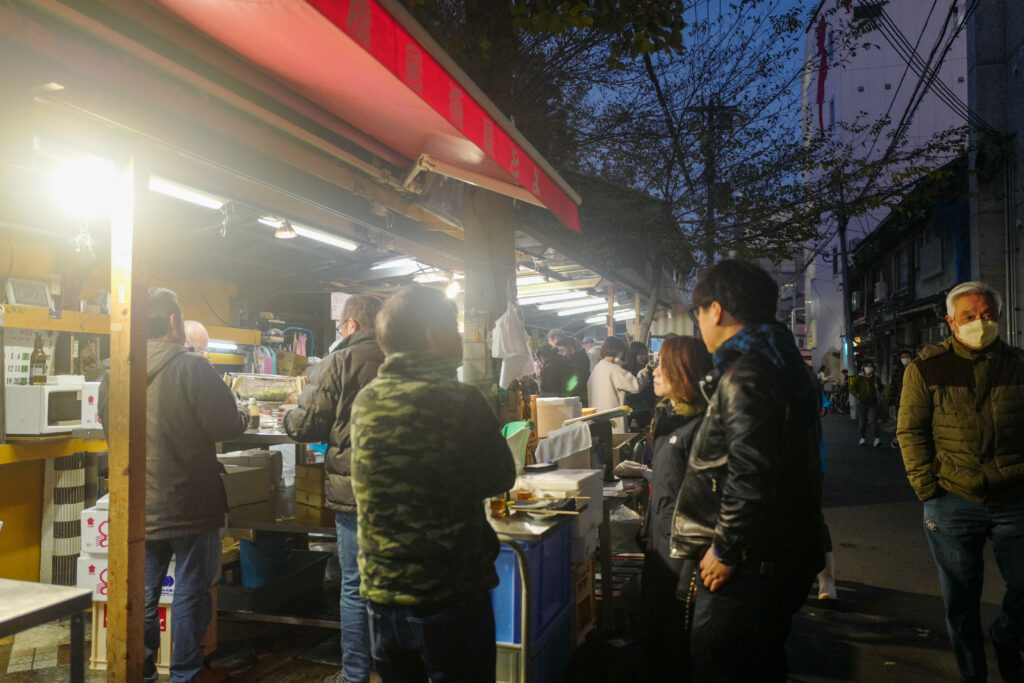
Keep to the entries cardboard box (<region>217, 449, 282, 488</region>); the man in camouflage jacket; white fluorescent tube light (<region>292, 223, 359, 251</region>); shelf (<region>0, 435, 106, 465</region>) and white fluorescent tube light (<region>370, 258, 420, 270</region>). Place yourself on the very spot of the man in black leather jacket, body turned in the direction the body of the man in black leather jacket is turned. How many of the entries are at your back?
0

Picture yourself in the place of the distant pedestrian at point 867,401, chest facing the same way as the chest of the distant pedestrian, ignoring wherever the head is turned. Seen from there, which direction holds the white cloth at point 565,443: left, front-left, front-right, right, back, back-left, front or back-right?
front

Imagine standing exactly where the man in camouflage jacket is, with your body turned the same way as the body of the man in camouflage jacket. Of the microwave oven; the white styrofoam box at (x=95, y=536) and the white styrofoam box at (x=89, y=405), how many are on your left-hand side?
3

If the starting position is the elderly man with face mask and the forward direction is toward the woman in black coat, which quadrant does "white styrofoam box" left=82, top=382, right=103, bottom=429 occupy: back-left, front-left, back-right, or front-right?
front-right

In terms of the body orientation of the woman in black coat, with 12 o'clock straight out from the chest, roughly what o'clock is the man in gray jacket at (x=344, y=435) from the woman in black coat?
The man in gray jacket is roughly at 12 o'clock from the woman in black coat.

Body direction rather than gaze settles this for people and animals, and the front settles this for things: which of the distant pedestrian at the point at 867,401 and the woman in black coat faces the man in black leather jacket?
the distant pedestrian

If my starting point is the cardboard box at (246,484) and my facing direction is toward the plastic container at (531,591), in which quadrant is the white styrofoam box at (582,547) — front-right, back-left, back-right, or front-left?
front-left

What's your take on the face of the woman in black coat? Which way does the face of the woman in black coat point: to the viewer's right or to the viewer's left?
to the viewer's left

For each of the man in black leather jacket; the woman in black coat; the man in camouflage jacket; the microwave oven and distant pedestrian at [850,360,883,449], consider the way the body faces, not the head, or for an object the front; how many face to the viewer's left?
2

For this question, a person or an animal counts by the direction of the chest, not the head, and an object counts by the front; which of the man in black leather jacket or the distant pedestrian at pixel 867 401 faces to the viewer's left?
the man in black leather jacket

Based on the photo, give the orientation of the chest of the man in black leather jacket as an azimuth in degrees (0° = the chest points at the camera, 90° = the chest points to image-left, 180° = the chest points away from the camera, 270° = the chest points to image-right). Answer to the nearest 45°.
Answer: approximately 90°

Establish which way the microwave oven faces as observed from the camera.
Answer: facing the viewer and to the right of the viewer

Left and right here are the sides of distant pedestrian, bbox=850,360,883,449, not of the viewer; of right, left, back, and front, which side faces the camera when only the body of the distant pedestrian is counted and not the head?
front

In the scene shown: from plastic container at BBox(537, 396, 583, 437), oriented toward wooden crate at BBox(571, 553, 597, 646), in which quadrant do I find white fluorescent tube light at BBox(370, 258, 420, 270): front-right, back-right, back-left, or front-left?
back-right

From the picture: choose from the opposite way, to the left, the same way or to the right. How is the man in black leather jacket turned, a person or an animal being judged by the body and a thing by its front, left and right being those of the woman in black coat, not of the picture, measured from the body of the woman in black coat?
the same way

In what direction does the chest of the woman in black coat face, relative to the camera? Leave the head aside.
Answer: to the viewer's left

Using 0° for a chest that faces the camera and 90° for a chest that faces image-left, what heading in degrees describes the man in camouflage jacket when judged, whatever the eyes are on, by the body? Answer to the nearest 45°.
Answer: approximately 225°

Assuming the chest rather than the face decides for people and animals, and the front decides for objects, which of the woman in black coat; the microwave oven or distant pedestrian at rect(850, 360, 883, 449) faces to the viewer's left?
the woman in black coat
